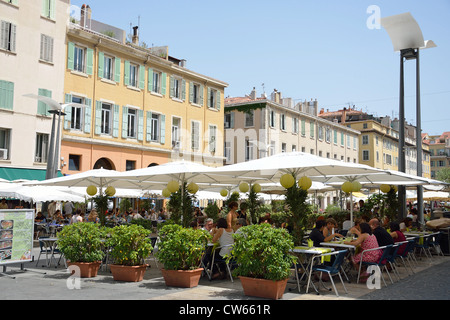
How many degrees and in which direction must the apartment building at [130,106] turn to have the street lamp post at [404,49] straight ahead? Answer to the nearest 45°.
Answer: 0° — it already faces it

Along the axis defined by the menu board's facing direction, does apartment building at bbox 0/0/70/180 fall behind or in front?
behind

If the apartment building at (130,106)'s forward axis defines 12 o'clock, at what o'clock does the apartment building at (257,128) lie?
the apartment building at (257,128) is roughly at 9 o'clock from the apartment building at (130,106).

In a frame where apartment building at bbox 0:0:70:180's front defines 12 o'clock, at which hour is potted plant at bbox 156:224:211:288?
The potted plant is roughly at 1 o'clock from the apartment building.

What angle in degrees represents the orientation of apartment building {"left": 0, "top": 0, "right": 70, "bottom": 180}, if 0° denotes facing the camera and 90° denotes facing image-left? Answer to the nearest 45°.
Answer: approximately 315°

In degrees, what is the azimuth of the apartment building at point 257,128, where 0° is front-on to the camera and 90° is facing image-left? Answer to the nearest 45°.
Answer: approximately 315°

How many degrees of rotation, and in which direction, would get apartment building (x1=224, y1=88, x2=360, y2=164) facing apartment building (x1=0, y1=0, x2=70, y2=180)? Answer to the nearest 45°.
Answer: approximately 90° to its right

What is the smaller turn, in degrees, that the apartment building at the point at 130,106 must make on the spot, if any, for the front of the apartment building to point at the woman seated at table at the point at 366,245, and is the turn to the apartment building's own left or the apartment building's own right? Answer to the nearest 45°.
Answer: approximately 45° to the apartment building's own right
